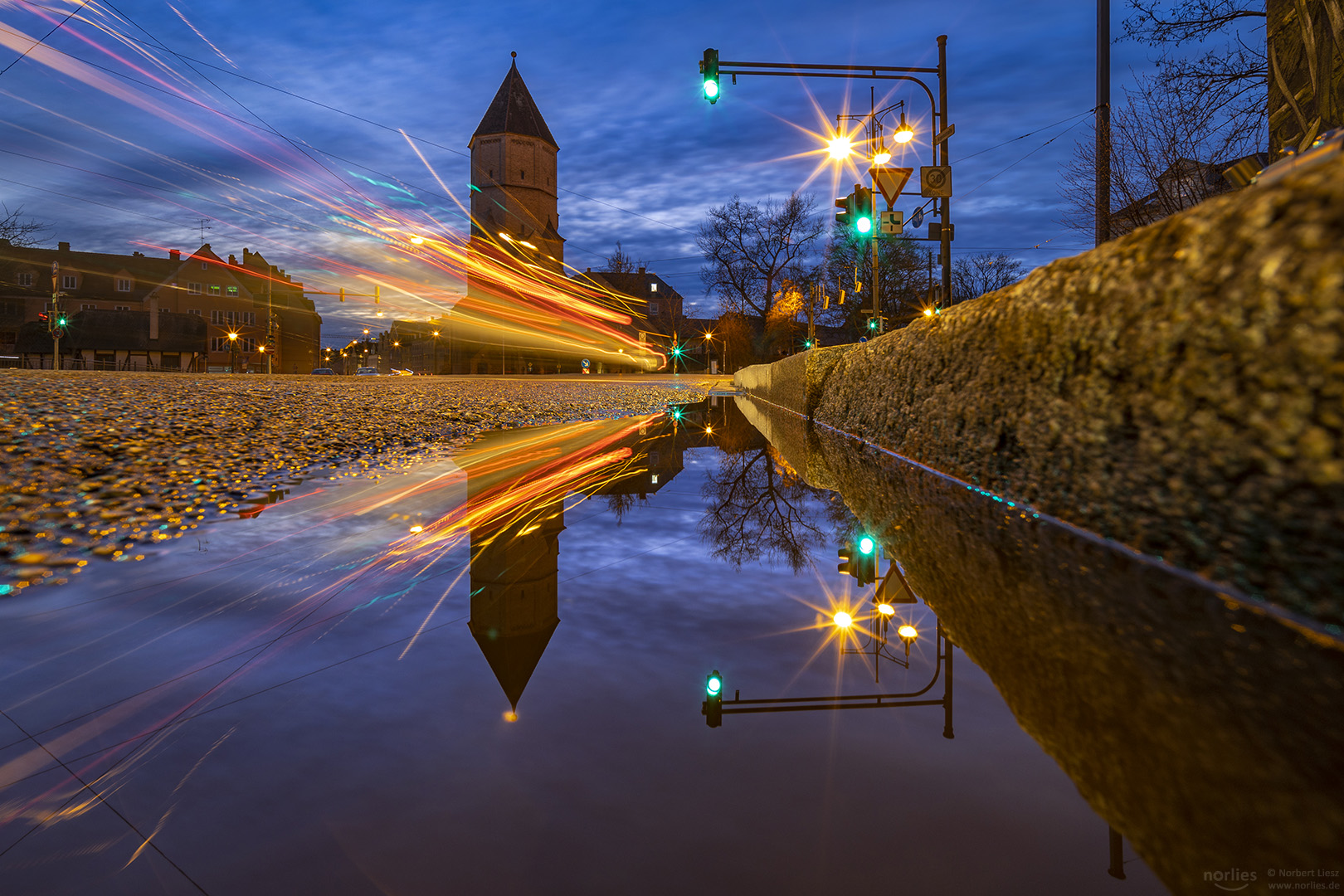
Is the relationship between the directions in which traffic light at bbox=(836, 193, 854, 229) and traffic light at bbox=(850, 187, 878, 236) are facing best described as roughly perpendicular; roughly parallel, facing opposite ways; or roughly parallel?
roughly perpendicular

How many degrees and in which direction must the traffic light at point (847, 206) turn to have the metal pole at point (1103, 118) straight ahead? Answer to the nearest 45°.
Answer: approximately 135° to its left

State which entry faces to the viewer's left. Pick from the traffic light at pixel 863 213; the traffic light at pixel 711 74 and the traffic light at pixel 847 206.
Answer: the traffic light at pixel 847 206

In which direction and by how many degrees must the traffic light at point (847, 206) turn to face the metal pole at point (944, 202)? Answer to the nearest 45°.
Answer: approximately 135° to its left

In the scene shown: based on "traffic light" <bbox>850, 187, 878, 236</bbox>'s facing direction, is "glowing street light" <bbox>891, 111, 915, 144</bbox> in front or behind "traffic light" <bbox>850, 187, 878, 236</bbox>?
behind

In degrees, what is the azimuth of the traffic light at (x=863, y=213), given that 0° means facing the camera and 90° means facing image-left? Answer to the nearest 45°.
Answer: approximately 0°

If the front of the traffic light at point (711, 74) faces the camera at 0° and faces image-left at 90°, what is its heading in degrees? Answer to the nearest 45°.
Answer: approximately 0°

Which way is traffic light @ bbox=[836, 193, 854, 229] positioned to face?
to the viewer's left

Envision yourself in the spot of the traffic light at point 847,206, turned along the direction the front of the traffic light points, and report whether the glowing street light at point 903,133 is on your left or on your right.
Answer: on your right
